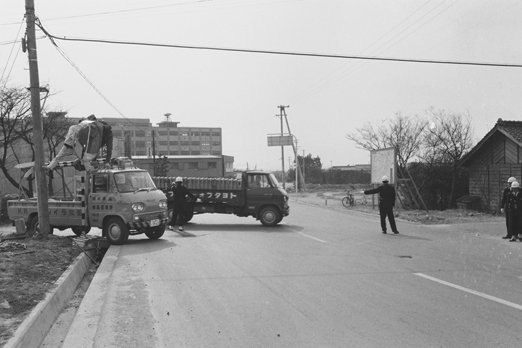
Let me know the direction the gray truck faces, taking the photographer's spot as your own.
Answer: facing the viewer and to the right of the viewer

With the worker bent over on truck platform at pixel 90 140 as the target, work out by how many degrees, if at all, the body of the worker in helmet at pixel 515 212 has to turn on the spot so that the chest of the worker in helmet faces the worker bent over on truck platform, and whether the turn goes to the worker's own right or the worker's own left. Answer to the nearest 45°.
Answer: approximately 45° to the worker's own right

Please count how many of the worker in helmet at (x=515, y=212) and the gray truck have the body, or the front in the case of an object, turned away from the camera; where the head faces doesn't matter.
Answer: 0

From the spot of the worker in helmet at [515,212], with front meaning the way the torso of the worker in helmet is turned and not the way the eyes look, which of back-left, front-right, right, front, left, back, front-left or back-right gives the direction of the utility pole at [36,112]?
front-right

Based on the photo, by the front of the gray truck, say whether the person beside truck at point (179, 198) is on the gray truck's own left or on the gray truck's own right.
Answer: on the gray truck's own left

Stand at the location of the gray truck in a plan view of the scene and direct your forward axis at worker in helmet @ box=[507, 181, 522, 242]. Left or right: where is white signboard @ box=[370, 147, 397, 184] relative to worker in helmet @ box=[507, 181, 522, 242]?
left
